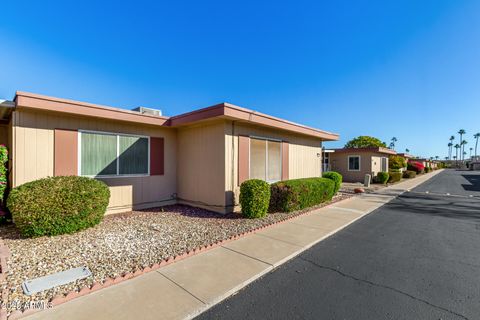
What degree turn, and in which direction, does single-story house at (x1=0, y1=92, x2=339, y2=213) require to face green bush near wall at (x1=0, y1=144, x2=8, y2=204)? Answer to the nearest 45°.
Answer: approximately 135° to its right

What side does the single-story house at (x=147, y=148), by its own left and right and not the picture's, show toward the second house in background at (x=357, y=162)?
left

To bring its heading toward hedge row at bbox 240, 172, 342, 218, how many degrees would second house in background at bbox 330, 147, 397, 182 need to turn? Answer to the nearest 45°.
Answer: approximately 45° to its right

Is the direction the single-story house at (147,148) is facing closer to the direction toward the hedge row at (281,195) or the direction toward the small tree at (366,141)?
the hedge row

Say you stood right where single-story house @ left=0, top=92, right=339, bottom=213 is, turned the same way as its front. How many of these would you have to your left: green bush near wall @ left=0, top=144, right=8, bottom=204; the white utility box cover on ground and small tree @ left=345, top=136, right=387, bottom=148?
1

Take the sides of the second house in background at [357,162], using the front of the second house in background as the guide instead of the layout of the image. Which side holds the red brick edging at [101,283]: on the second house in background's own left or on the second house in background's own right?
on the second house in background's own right

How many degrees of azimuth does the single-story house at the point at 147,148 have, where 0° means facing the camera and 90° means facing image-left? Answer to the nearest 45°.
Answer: approximately 315°

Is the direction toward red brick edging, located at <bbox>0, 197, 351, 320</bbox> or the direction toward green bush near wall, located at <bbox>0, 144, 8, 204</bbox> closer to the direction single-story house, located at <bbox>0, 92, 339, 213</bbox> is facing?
the red brick edging

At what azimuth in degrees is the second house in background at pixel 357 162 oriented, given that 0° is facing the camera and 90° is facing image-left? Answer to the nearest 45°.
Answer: approximately 315°
